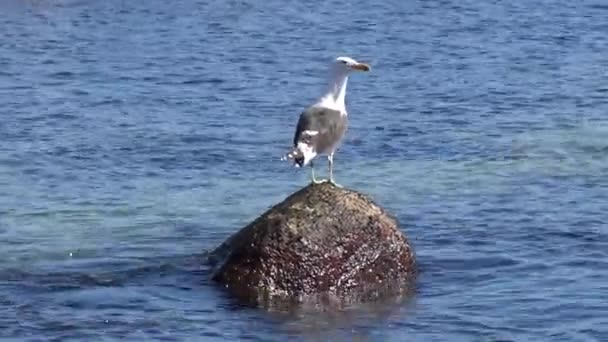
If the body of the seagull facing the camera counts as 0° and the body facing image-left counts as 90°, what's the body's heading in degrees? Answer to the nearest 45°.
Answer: approximately 225°
